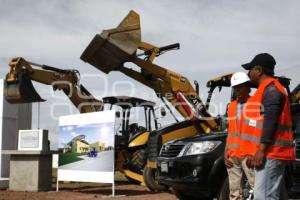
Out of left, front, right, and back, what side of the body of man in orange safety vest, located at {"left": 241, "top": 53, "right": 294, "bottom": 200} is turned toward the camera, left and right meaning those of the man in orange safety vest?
left

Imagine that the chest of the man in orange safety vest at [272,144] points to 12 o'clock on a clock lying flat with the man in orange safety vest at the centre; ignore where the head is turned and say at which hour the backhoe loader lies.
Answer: The backhoe loader is roughly at 2 o'clock from the man in orange safety vest.

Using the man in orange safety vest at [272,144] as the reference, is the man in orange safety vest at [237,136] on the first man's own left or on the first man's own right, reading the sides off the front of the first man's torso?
on the first man's own right

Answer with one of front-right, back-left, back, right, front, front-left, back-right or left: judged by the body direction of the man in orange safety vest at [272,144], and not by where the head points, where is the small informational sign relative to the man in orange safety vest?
front-right

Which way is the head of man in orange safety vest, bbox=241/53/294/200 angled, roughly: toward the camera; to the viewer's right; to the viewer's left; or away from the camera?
to the viewer's left

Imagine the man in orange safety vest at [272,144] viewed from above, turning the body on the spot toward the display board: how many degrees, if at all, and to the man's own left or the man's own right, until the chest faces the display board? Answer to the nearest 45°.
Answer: approximately 45° to the man's own right
